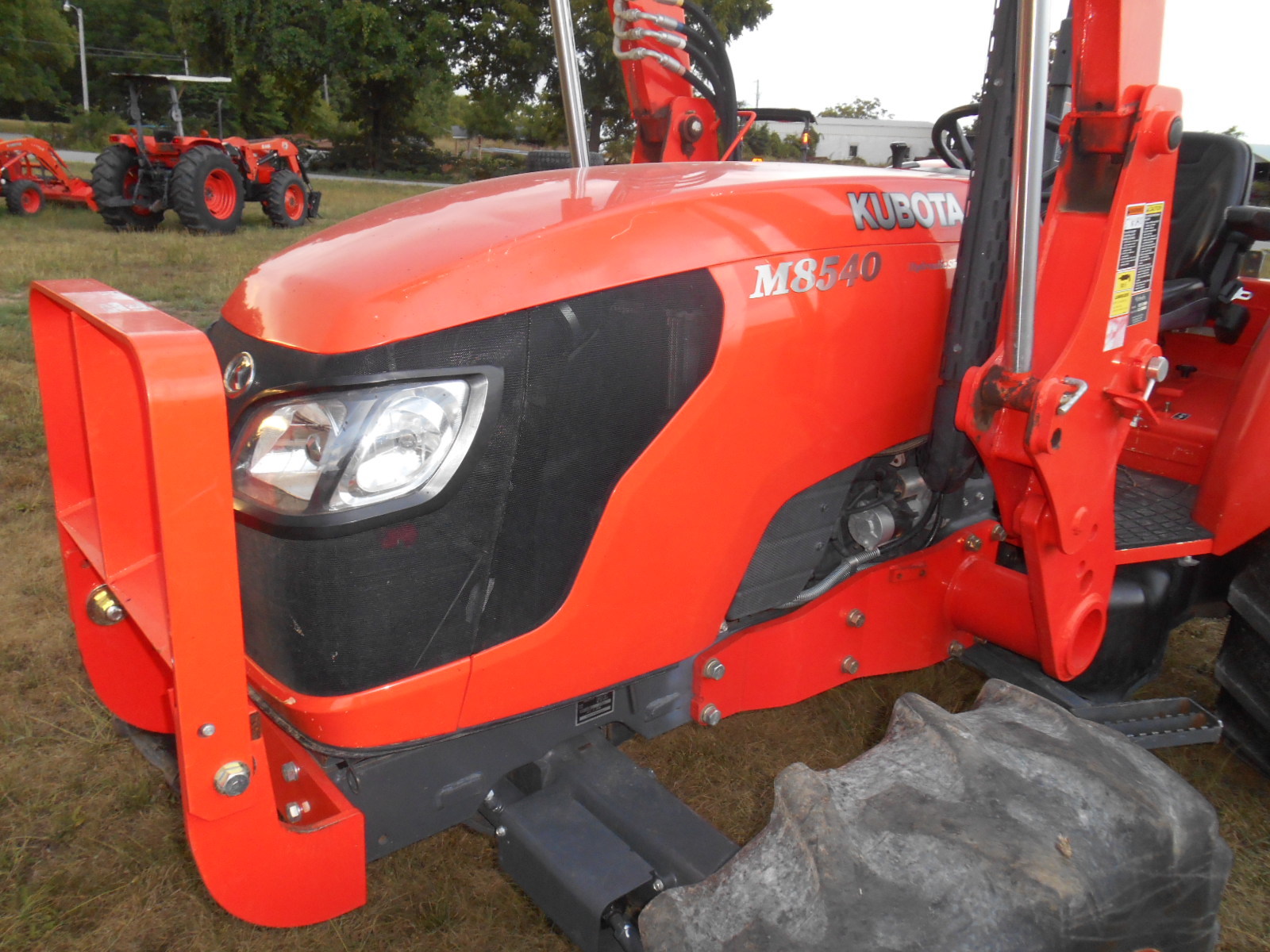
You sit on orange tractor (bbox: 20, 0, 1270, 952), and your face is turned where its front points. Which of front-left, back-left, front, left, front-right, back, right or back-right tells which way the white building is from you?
back-right

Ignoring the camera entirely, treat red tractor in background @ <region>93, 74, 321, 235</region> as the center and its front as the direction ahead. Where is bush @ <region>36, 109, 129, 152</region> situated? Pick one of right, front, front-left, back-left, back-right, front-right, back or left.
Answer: front-left

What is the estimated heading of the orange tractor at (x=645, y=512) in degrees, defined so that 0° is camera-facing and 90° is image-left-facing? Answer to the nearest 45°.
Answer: approximately 45°

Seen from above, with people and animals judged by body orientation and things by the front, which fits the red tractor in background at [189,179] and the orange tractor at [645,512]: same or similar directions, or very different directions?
very different directions

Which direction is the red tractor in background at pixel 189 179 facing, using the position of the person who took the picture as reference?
facing away from the viewer and to the right of the viewer

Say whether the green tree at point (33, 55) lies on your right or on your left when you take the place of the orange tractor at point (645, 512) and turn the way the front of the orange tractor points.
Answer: on your right

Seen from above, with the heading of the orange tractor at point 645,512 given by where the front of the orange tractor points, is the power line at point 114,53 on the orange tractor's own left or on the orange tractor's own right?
on the orange tractor's own right

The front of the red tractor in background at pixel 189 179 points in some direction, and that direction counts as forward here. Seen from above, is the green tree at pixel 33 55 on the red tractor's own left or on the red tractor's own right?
on the red tractor's own left
